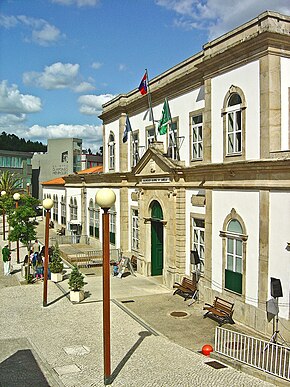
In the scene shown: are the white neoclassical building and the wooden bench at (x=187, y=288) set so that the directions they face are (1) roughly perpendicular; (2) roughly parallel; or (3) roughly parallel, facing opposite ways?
roughly parallel

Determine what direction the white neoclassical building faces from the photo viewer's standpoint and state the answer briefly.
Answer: facing the viewer and to the left of the viewer

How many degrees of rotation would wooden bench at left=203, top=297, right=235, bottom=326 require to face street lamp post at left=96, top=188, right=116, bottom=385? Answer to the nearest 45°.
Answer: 0° — it already faces it

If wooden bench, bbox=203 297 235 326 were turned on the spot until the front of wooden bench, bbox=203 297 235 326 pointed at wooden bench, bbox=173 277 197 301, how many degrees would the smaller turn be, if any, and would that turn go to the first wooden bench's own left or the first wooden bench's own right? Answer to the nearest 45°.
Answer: approximately 90° to the first wooden bench's own right

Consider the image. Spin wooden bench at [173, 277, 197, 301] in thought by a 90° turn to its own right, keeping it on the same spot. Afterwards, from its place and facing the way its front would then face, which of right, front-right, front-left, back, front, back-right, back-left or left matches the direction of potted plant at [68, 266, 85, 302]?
front-left

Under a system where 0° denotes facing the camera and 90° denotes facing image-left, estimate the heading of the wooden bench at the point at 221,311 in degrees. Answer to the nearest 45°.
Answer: approximately 45°

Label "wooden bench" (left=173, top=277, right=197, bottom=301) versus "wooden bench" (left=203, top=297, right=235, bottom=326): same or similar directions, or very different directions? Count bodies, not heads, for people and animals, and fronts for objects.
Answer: same or similar directions

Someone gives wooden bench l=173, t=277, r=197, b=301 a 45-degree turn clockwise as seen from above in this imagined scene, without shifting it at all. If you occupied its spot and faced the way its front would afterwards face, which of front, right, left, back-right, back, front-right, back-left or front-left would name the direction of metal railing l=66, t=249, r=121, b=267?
front-right

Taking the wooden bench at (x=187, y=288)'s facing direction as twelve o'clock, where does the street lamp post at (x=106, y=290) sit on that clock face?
The street lamp post is roughly at 11 o'clock from the wooden bench.

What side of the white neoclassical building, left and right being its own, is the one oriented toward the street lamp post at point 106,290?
front

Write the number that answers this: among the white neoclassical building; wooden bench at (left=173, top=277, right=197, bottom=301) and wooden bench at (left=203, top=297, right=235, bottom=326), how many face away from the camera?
0

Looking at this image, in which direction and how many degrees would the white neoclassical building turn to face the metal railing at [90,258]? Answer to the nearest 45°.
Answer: approximately 90° to its right
